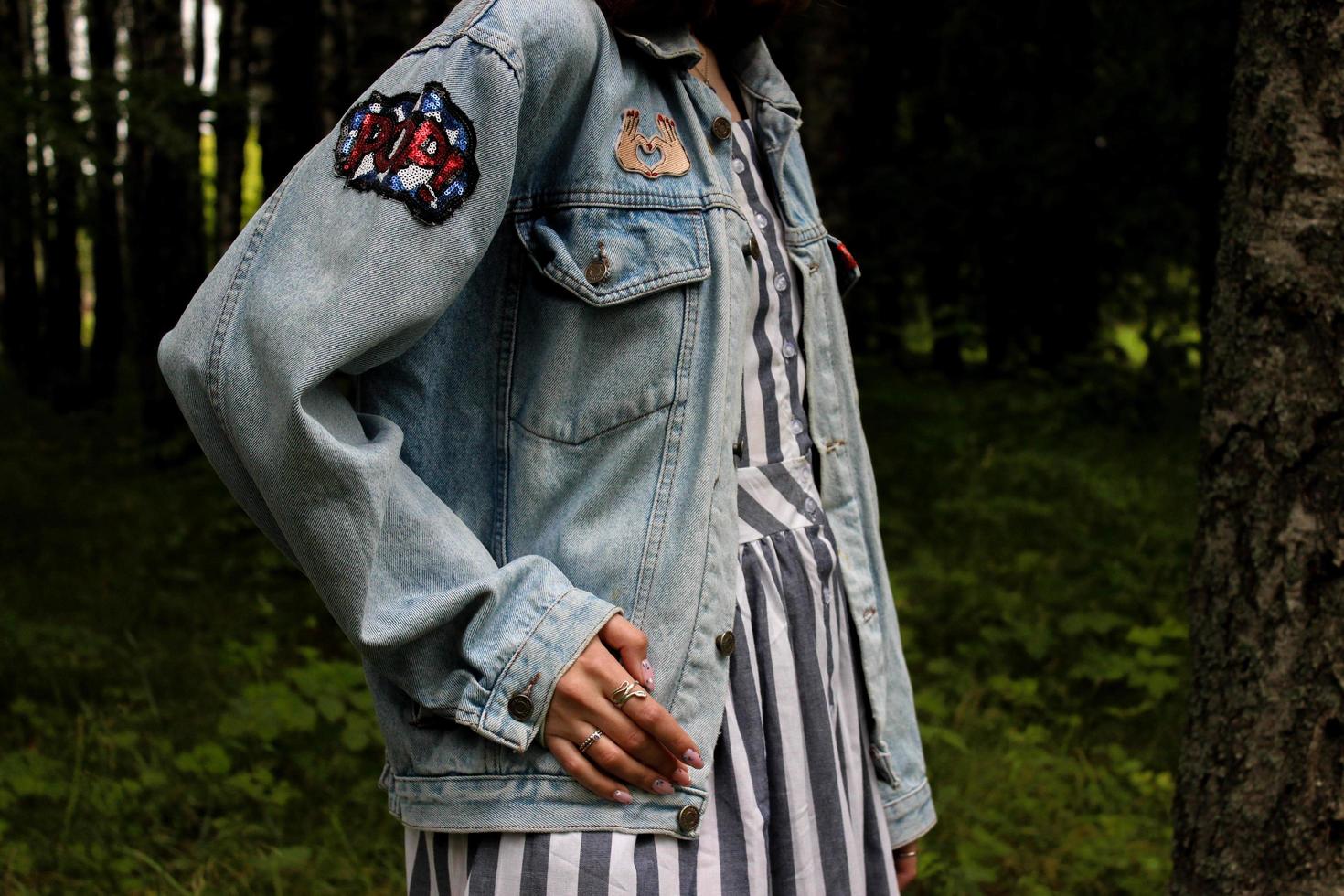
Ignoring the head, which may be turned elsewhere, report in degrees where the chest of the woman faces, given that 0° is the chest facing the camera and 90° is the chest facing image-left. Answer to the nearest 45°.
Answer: approximately 315°

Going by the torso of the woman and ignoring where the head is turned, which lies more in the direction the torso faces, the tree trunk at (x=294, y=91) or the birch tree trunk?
the birch tree trunk

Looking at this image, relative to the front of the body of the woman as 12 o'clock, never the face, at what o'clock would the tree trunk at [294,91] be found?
The tree trunk is roughly at 7 o'clock from the woman.

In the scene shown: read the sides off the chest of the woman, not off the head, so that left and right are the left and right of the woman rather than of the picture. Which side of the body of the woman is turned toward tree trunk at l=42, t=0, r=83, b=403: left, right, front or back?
back

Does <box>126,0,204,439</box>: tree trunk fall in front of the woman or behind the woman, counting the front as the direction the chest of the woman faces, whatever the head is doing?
behind

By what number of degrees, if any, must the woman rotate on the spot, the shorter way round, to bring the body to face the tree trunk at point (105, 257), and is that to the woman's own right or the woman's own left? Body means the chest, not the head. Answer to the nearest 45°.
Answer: approximately 135° to the woman's own left

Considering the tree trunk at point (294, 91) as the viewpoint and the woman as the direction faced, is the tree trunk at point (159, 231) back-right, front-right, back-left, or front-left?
back-right

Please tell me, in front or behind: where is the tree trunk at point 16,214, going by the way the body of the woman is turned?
behind

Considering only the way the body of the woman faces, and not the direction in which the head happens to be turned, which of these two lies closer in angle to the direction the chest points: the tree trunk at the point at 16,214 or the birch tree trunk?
the birch tree trunk
